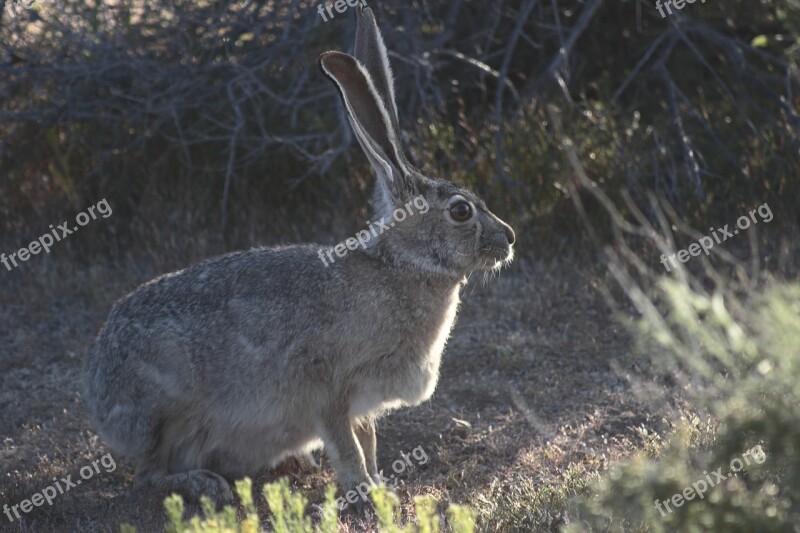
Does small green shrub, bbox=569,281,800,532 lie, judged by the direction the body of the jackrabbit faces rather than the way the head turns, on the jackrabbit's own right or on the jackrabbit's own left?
on the jackrabbit's own right

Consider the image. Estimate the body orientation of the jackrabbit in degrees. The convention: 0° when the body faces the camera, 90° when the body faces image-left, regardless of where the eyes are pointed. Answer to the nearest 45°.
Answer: approximately 270°
